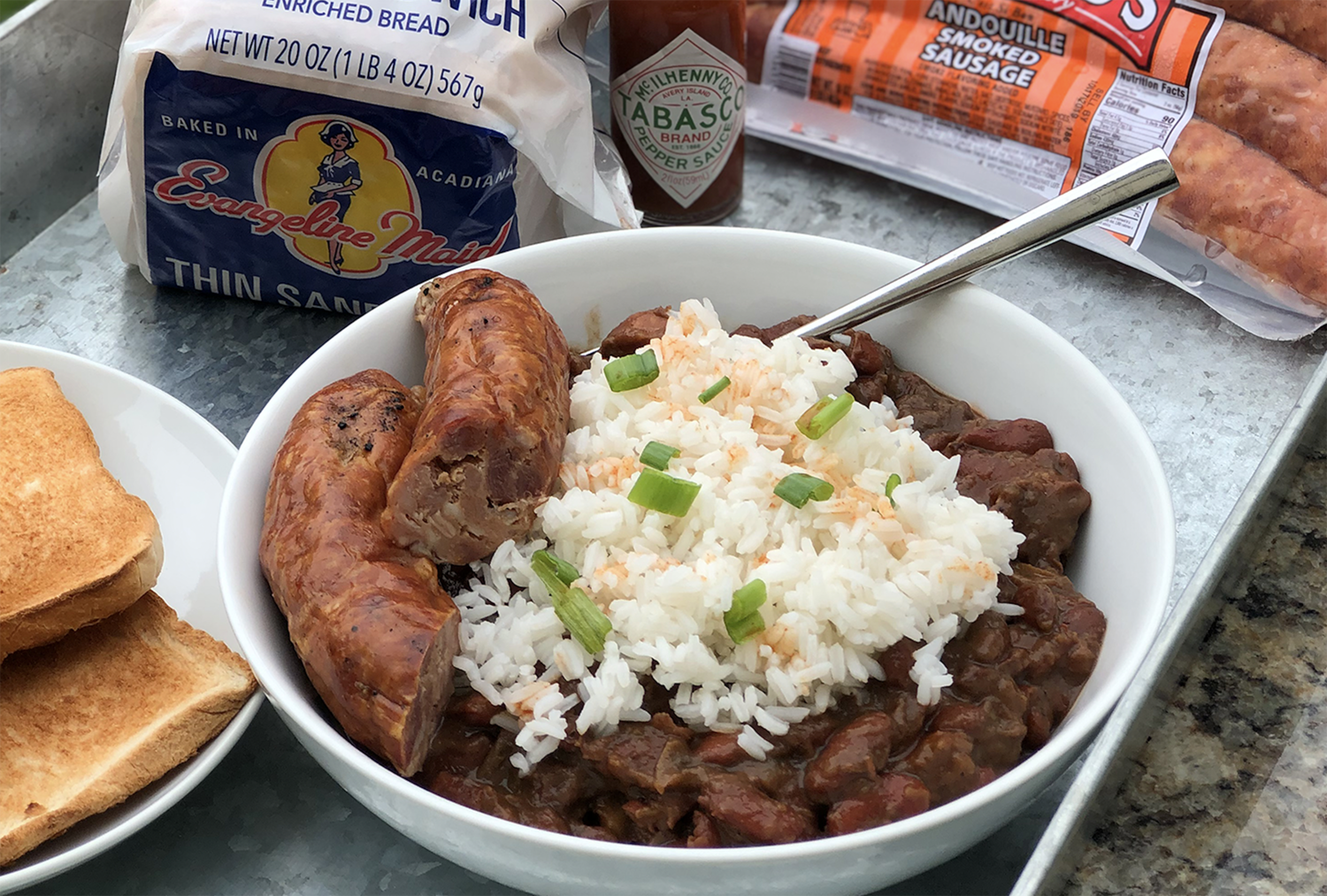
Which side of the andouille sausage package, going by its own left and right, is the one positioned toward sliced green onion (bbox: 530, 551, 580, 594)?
front

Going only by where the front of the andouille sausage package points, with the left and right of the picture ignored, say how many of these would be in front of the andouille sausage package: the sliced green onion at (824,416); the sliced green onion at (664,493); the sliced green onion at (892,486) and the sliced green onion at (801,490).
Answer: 4

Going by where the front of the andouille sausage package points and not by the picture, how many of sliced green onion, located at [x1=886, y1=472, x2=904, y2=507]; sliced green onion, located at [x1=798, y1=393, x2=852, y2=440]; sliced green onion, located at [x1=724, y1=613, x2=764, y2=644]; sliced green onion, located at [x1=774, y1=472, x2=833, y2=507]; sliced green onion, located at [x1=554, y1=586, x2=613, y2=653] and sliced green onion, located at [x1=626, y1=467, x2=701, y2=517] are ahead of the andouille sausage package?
6

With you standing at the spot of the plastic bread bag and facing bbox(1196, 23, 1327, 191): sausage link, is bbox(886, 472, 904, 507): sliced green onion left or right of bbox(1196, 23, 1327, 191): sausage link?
right

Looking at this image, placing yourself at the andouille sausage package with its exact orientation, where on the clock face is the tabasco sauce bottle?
The tabasco sauce bottle is roughly at 2 o'clock from the andouille sausage package.

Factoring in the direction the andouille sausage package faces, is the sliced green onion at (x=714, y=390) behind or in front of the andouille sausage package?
in front

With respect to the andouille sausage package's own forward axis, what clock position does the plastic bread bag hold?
The plastic bread bag is roughly at 2 o'clock from the andouille sausage package.

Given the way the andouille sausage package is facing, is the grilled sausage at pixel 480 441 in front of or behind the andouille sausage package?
in front

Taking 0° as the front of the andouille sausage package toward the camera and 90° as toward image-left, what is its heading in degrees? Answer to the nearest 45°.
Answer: approximately 0°

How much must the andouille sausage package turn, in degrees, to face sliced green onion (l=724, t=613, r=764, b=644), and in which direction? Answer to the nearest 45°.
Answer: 0° — it already faces it

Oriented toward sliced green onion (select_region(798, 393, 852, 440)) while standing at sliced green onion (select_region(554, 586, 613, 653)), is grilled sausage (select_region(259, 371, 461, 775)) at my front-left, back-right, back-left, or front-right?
back-left

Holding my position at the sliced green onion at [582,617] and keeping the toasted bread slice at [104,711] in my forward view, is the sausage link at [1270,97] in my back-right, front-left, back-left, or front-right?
back-right

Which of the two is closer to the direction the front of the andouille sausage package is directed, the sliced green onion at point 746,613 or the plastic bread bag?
the sliced green onion

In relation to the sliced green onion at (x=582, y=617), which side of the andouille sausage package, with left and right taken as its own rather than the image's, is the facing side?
front

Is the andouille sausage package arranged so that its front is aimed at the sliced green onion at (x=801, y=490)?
yes

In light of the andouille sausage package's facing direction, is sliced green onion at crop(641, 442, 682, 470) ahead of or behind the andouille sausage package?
ahead
